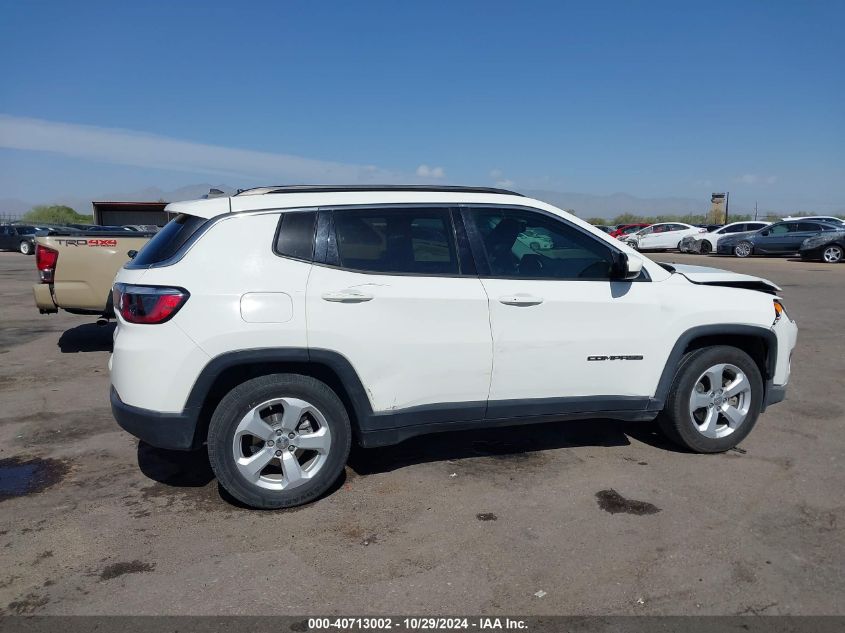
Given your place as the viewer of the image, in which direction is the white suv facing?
facing to the right of the viewer

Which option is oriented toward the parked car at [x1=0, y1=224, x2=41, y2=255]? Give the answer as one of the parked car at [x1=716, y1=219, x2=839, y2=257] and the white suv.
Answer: the parked car at [x1=716, y1=219, x2=839, y2=257]

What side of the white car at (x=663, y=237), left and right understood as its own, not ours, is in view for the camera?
left

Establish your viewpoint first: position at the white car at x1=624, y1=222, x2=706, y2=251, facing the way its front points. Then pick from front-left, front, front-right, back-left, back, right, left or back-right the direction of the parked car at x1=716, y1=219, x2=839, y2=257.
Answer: back-left

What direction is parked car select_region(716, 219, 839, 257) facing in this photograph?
to the viewer's left

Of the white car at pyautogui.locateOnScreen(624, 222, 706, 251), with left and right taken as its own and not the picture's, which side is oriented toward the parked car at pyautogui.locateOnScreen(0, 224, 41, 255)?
front

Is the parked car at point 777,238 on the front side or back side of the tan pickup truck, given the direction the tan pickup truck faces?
on the front side

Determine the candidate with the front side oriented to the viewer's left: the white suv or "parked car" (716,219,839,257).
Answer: the parked car

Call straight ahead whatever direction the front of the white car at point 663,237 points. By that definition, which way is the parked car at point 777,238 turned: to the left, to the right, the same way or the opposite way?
the same way

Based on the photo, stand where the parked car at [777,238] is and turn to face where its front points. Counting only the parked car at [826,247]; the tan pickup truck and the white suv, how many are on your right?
0

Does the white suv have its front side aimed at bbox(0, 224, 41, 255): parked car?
no

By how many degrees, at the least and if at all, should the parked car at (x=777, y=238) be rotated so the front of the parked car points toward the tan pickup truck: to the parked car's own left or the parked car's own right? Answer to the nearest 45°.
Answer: approximately 90° to the parked car's own left
